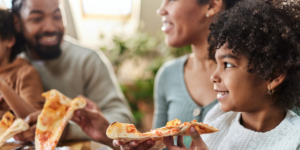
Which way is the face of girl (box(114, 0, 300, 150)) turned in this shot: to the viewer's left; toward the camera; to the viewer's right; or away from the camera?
to the viewer's left

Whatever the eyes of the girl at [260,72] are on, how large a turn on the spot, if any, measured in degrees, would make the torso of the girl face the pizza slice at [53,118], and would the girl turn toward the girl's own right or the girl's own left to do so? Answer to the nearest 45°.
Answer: approximately 45° to the girl's own right

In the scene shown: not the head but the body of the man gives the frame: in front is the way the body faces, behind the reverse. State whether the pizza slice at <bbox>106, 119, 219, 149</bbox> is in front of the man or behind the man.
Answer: in front

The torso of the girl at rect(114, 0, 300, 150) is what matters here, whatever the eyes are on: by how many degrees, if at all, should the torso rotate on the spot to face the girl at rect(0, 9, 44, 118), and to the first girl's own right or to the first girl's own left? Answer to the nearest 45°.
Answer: approximately 45° to the first girl's own right

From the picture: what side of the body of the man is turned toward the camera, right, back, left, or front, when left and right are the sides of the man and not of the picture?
front

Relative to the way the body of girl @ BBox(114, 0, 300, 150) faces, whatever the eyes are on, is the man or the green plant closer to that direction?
the man

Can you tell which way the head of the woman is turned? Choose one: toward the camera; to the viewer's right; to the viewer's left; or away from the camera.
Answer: to the viewer's left

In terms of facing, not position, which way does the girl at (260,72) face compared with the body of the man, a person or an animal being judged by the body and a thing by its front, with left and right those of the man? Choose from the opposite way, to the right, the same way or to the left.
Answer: to the right

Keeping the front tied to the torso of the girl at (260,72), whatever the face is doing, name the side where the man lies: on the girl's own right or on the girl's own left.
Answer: on the girl's own right

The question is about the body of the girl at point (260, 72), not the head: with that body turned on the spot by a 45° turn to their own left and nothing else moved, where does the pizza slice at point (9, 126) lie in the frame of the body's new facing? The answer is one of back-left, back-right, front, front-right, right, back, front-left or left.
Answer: right

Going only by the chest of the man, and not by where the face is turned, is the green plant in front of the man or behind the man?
behind

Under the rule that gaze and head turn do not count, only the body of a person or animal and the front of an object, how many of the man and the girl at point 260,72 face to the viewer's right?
0
